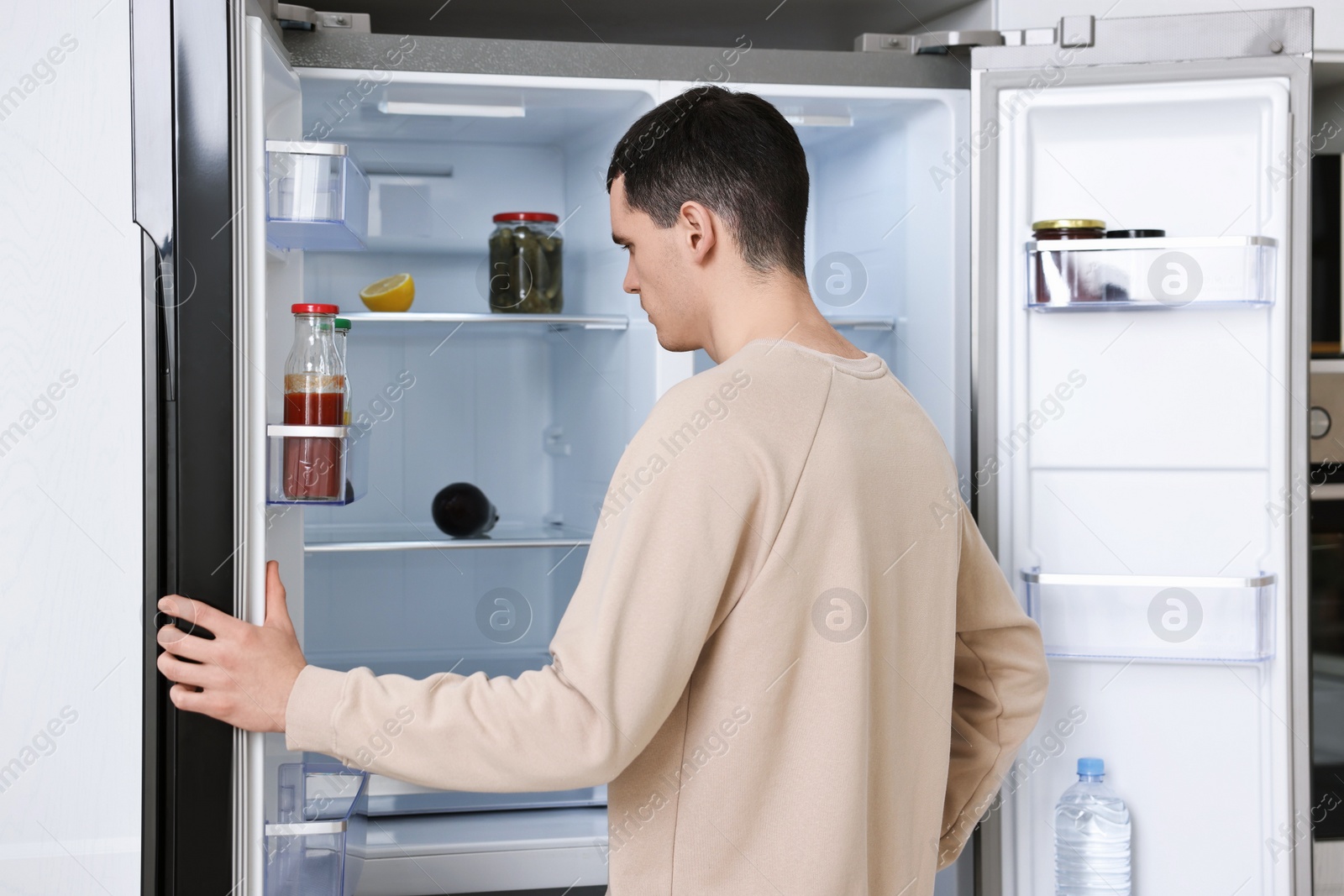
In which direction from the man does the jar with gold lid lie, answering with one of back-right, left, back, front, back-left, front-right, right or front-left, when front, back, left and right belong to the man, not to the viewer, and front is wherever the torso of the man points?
right

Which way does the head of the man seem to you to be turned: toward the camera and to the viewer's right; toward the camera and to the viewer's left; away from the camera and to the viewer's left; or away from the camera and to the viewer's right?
away from the camera and to the viewer's left

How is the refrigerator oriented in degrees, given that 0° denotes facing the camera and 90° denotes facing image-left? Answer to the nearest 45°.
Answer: approximately 0°

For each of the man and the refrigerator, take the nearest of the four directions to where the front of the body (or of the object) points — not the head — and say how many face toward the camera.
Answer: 1

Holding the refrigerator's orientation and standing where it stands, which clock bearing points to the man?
The man is roughly at 1 o'clock from the refrigerator.

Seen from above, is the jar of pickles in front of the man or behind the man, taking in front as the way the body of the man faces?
in front

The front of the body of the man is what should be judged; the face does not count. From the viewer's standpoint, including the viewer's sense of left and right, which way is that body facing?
facing away from the viewer and to the left of the viewer
